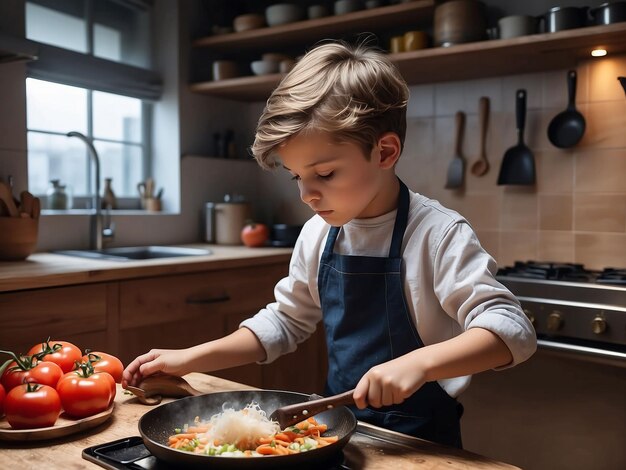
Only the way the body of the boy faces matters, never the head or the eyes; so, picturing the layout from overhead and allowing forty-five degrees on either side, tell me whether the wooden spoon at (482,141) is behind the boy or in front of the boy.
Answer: behind

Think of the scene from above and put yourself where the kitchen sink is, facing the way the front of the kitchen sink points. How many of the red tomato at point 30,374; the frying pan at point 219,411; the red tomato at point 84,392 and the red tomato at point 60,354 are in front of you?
4

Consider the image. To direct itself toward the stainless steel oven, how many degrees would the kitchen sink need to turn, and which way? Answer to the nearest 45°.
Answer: approximately 45° to its left

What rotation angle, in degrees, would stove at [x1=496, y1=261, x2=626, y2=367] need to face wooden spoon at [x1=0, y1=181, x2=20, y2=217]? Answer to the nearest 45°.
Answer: approximately 45° to its right

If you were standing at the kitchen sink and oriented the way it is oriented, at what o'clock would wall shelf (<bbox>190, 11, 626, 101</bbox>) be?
The wall shelf is roughly at 10 o'clock from the kitchen sink.

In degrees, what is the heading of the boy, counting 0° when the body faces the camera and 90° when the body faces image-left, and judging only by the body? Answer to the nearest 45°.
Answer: approximately 45°

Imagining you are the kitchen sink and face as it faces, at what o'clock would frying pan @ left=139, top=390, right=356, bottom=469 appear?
The frying pan is roughly at 12 o'clock from the kitchen sink.

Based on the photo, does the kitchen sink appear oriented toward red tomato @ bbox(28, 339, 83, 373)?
yes
